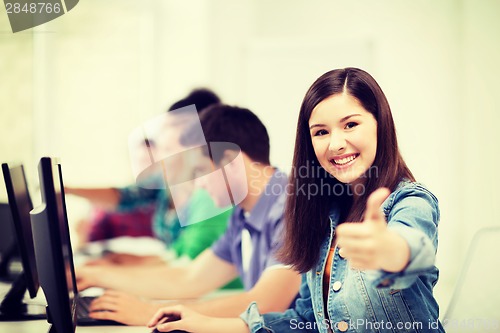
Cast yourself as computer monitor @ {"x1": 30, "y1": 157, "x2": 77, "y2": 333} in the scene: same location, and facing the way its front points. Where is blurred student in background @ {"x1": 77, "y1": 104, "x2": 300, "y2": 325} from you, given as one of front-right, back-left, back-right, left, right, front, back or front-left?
front-left

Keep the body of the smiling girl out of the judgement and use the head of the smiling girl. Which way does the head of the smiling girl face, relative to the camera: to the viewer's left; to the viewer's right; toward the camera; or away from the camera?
toward the camera

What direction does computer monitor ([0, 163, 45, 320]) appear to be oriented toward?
to the viewer's right

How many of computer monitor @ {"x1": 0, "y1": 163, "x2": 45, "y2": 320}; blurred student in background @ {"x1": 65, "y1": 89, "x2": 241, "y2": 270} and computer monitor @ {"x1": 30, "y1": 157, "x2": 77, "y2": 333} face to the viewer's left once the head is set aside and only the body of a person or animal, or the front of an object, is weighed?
1

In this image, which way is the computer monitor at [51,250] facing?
to the viewer's right

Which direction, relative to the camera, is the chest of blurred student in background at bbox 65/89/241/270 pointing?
to the viewer's left

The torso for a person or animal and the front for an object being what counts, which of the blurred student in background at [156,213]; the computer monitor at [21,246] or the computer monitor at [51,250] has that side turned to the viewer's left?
the blurred student in background

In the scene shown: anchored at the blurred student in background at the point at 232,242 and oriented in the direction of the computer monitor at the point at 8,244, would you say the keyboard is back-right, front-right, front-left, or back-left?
front-left

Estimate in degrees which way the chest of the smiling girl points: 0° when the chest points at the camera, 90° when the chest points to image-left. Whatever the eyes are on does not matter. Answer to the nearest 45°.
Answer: approximately 45°

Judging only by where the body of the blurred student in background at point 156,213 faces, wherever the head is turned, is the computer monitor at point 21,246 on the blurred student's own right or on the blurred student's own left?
on the blurred student's own left

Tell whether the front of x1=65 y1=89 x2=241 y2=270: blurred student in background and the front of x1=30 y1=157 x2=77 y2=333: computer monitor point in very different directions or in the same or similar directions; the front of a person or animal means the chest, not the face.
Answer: very different directions

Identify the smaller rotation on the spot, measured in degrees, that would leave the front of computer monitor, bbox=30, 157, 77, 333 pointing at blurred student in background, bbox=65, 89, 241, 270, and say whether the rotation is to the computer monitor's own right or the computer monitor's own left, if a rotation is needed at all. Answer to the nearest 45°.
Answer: approximately 90° to the computer monitor's own left

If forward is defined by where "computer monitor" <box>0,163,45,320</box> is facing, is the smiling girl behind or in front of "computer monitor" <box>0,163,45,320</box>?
in front

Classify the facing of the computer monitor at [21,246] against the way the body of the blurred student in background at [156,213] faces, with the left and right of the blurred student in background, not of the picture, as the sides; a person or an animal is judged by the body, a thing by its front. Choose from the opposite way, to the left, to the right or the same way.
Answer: the opposite way
